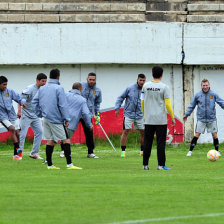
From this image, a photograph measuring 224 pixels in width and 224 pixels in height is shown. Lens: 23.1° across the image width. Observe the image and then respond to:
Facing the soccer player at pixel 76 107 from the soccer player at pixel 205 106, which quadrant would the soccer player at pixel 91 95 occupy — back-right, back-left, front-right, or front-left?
front-right

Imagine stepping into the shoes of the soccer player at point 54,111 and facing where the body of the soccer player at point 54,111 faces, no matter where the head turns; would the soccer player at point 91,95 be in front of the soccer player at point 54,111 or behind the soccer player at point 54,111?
in front

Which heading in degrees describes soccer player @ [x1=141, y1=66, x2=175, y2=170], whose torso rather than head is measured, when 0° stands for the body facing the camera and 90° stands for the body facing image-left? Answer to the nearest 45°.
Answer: approximately 180°

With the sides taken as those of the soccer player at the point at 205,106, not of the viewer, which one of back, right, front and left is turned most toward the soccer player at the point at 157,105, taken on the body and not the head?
front

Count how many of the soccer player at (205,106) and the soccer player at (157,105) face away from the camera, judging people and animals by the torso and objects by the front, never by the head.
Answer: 1

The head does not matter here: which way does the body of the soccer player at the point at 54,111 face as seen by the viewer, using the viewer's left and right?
facing away from the viewer and to the right of the viewer

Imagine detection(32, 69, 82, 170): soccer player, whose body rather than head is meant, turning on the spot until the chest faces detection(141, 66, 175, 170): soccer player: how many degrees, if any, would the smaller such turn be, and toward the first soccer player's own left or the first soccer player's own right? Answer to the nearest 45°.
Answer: approximately 45° to the first soccer player's own right

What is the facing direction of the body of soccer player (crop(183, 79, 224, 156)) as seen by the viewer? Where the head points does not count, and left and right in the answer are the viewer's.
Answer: facing the viewer

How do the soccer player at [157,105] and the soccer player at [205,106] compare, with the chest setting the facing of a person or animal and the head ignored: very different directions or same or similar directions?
very different directions
